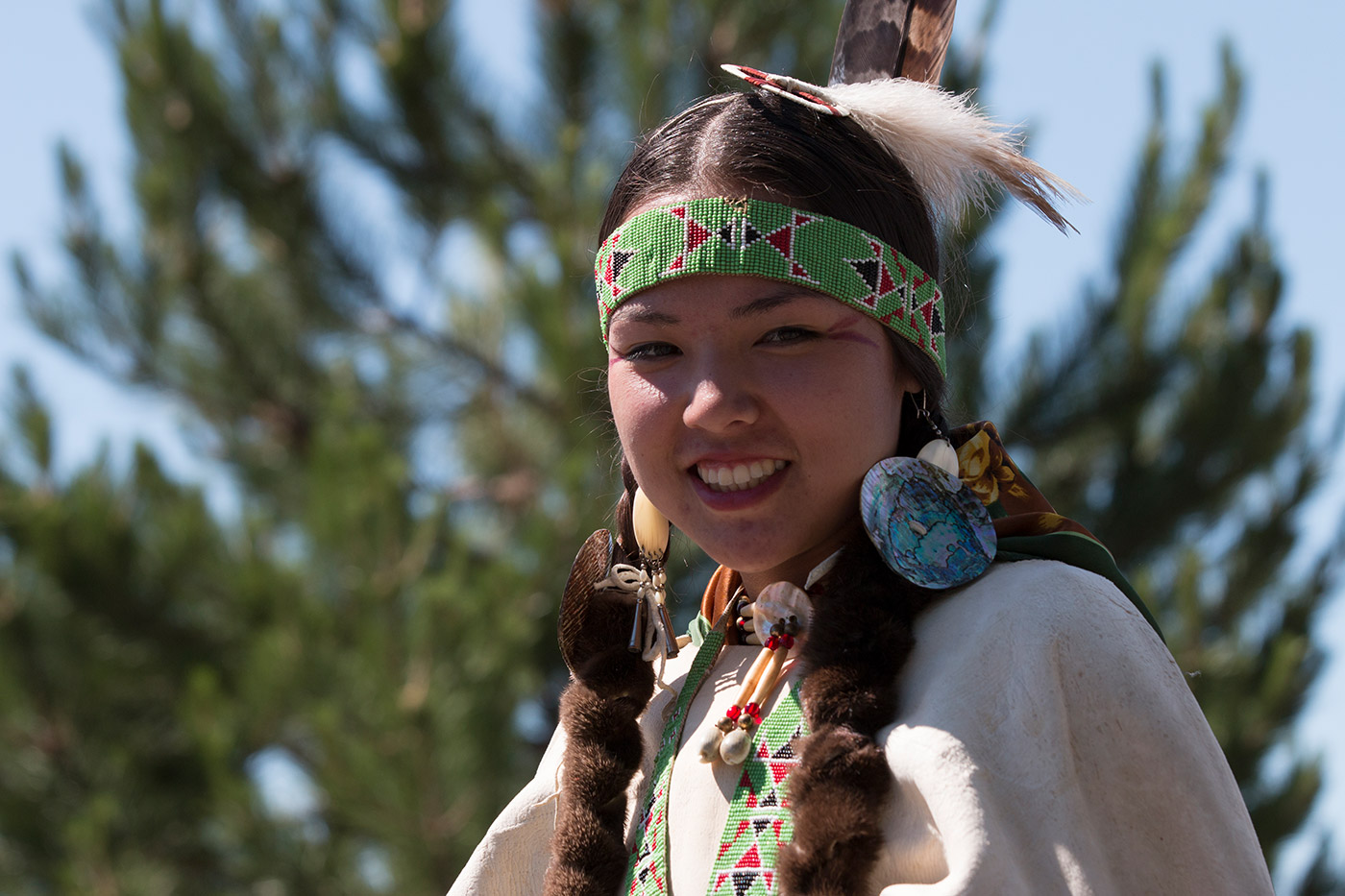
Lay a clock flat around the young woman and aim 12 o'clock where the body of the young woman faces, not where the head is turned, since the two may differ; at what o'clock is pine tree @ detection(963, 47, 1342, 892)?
The pine tree is roughly at 5 o'clock from the young woman.

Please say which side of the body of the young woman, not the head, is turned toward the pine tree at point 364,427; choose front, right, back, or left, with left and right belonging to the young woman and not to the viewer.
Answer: right

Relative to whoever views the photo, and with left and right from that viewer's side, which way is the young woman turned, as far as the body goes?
facing the viewer and to the left of the viewer
